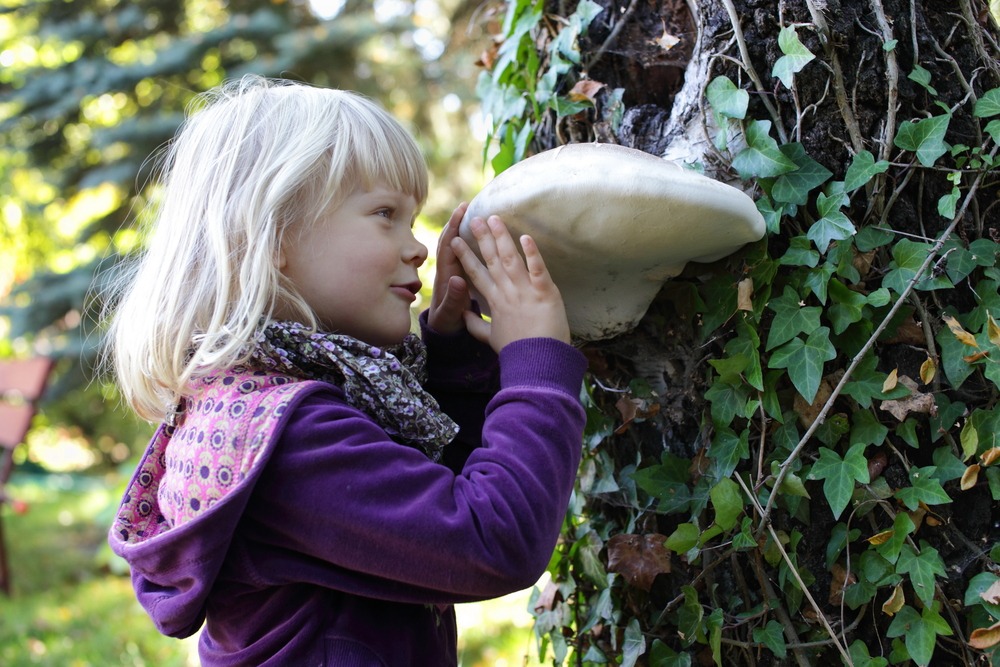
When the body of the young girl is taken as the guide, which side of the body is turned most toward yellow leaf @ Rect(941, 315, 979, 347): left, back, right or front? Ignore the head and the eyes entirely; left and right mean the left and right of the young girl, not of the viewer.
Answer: front

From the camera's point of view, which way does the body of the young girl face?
to the viewer's right

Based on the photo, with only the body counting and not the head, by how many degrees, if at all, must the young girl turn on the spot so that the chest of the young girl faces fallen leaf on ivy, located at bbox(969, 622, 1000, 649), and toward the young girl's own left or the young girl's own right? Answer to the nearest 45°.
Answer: approximately 45° to the young girl's own right

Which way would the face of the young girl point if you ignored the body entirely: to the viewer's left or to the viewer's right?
to the viewer's right

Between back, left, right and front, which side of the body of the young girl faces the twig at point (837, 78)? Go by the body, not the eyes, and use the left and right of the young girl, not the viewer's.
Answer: front

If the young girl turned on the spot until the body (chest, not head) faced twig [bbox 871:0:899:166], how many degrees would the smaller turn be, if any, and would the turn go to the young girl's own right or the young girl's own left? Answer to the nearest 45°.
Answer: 0° — they already face it

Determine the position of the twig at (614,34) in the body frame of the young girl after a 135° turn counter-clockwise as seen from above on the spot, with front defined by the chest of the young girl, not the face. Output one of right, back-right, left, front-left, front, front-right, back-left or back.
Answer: right
